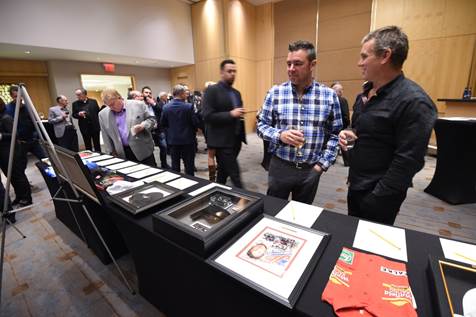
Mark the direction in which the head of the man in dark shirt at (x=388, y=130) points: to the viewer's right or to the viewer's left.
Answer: to the viewer's left

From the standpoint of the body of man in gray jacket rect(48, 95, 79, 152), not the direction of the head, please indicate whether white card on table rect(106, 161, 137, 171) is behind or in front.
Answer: in front

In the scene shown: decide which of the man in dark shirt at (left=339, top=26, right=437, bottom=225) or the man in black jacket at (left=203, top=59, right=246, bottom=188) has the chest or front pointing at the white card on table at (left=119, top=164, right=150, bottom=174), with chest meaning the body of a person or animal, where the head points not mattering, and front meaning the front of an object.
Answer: the man in dark shirt

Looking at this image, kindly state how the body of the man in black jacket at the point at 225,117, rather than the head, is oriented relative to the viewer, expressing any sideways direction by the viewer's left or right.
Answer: facing the viewer and to the right of the viewer

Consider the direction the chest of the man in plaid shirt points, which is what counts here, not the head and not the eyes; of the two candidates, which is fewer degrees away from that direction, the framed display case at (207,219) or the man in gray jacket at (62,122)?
the framed display case

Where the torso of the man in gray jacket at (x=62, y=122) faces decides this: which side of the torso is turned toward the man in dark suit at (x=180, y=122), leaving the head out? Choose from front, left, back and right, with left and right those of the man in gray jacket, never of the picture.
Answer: front

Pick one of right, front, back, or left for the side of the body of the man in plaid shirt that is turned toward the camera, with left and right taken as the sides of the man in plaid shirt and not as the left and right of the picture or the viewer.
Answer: front

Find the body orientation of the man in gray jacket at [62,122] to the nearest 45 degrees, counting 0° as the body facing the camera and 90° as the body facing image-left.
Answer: approximately 315°

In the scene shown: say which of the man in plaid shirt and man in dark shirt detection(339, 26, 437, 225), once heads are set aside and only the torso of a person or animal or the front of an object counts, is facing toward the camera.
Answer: the man in plaid shirt
